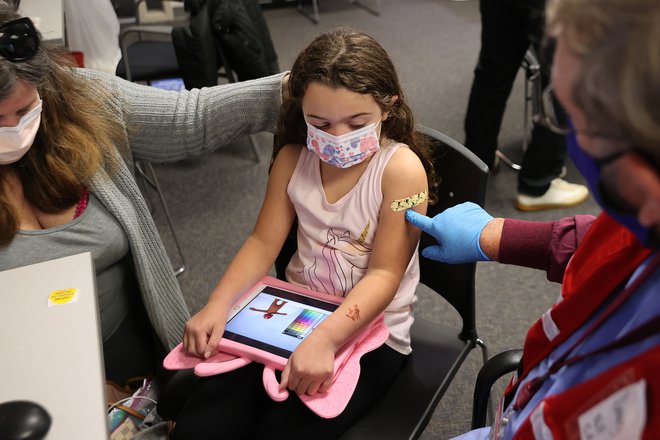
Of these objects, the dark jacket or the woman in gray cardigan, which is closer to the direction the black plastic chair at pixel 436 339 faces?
the woman in gray cardigan

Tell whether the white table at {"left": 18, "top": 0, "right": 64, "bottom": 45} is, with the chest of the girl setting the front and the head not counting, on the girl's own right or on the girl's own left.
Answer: on the girl's own right

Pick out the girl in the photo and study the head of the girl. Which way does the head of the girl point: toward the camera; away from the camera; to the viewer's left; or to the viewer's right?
toward the camera

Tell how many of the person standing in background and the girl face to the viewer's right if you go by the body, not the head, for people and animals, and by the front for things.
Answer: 1

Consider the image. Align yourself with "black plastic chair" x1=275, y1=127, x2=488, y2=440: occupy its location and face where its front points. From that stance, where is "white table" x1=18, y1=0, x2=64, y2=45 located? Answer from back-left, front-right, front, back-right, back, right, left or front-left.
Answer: right

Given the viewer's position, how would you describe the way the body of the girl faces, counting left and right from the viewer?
facing the viewer and to the left of the viewer

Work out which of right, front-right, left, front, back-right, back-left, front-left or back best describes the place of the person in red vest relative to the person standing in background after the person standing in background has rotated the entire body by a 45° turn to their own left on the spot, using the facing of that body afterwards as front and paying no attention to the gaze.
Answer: back-right

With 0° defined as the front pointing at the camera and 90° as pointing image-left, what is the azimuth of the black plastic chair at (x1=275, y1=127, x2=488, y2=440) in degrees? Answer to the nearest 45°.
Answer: approximately 45°

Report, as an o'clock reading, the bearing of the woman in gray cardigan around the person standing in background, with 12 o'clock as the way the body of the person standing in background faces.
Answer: The woman in gray cardigan is roughly at 4 o'clock from the person standing in background.

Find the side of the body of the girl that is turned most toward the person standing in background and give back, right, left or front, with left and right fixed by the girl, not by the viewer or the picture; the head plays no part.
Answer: back

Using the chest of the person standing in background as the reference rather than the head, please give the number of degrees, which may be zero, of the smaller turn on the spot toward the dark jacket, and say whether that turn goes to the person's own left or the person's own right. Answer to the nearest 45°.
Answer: approximately 180°

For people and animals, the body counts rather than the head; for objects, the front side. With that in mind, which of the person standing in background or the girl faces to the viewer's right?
the person standing in background

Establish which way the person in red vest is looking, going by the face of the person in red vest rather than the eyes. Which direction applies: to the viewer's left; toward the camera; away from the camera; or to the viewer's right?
to the viewer's left

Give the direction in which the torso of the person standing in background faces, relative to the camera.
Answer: to the viewer's right

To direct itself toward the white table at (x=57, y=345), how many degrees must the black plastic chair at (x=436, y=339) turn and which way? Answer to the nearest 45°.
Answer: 0° — it already faces it
